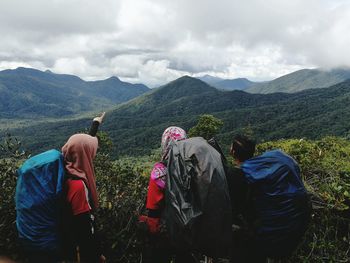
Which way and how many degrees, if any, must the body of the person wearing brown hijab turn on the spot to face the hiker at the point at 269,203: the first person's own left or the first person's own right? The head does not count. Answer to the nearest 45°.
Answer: approximately 45° to the first person's own right

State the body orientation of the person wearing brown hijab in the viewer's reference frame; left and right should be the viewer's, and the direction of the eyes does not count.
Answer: facing away from the viewer and to the right of the viewer

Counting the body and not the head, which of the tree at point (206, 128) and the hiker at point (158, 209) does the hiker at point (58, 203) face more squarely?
the tree

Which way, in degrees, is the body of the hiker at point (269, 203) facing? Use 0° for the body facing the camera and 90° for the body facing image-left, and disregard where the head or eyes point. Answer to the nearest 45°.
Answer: approximately 135°

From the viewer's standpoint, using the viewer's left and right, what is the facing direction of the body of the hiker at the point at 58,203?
facing away from the viewer and to the right of the viewer

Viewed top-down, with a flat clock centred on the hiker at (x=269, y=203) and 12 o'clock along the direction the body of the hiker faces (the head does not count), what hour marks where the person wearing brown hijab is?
The person wearing brown hijab is roughly at 10 o'clock from the hiker.
